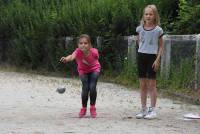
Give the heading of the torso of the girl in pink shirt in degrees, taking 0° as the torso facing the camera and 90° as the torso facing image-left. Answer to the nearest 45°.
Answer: approximately 0°

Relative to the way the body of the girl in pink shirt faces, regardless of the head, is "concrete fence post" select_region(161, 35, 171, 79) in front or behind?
behind

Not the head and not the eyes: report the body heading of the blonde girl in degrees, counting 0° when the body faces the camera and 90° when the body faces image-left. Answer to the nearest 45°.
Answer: approximately 45°

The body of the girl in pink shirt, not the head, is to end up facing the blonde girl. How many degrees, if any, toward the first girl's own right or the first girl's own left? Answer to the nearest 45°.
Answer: approximately 90° to the first girl's own left

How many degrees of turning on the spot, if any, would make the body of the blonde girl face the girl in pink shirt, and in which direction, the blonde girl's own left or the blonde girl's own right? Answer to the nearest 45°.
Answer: approximately 45° to the blonde girl's own right

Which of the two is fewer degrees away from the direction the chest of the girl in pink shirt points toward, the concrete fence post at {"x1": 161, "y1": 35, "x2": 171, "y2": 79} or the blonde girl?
the blonde girl

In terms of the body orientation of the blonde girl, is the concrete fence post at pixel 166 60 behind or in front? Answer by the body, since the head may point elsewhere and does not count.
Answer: behind
